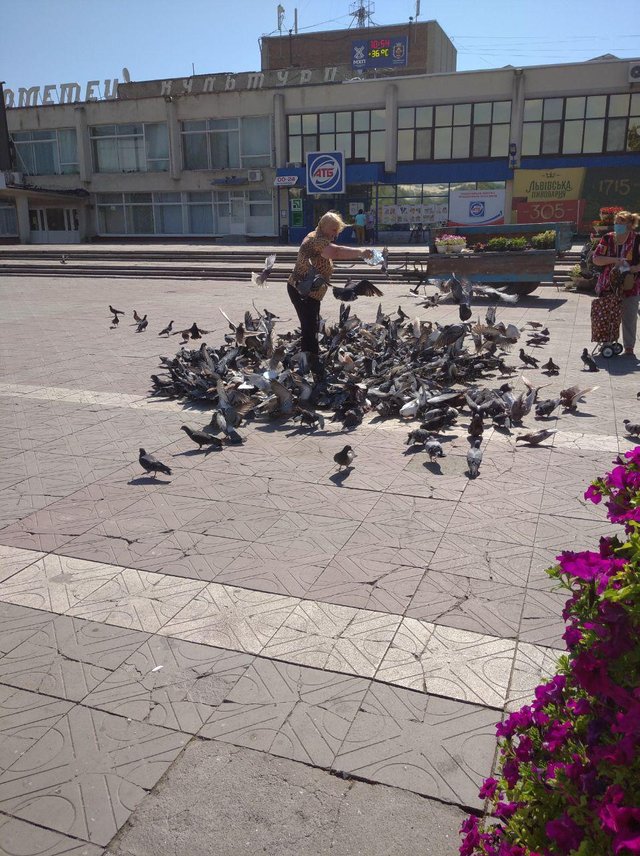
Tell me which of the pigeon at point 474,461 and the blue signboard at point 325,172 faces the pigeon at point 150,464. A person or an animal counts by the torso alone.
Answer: the blue signboard

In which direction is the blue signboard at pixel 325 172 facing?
toward the camera

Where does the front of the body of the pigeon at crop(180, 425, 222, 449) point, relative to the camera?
to the viewer's left

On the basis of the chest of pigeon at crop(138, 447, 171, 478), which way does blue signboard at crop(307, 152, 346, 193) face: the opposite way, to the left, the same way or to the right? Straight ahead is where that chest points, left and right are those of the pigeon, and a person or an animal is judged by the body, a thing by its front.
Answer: to the left

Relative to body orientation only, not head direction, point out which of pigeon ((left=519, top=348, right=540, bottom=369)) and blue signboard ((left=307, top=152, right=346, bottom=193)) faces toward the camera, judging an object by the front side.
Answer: the blue signboard

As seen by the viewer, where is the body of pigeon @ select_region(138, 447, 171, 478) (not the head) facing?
to the viewer's left

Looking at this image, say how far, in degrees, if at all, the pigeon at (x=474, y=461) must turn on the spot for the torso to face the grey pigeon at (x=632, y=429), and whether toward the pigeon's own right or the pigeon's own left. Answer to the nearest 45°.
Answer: approximately 45° to the pigeon's own right

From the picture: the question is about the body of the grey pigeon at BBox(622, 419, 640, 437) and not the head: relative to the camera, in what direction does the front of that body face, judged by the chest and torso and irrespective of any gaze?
to the viewer's left

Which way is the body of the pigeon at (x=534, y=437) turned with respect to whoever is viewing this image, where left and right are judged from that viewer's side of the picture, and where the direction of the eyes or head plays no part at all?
facing to the left of the viewer

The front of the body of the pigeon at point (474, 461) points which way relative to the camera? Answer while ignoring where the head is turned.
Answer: away from the camera
